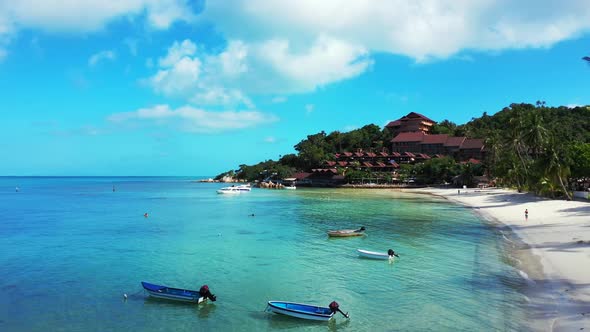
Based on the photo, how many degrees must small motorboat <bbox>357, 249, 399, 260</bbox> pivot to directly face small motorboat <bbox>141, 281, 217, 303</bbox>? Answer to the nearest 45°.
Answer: approximately 45° to its left

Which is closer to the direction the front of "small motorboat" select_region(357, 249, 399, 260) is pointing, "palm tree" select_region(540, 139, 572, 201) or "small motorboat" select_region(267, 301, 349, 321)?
the small motorboat

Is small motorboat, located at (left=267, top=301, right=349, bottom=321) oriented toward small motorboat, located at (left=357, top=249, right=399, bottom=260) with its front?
no

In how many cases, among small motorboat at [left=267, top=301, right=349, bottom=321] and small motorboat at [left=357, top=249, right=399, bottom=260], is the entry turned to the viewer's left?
2

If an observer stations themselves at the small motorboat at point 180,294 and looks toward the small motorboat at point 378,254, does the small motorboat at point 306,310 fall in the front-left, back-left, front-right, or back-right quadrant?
front-right

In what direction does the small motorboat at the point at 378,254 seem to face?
to the viewer's left

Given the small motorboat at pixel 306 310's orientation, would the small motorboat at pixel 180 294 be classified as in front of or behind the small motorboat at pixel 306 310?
in front

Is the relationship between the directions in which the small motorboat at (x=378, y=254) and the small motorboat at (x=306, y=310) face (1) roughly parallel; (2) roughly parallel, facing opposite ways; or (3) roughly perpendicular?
roughly parallel

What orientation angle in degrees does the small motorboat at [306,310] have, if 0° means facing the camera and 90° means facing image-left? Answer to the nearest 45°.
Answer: approximately 90°

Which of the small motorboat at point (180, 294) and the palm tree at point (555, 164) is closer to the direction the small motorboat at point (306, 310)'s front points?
the small motorboat

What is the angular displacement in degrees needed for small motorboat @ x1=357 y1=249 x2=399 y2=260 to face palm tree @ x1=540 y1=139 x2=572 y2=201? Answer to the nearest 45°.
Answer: approximately 135° to its right

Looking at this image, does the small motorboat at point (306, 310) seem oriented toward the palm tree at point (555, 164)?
no
